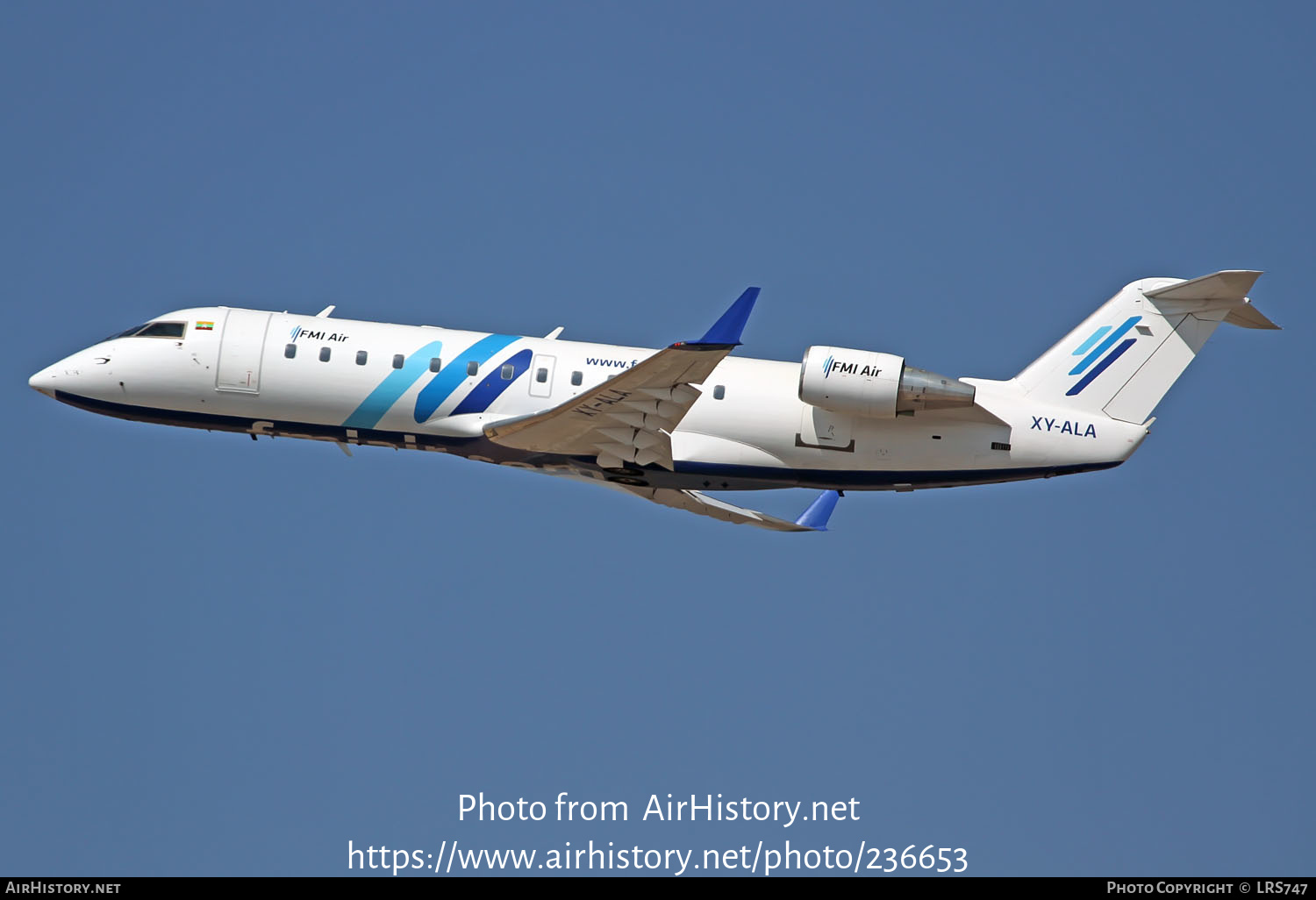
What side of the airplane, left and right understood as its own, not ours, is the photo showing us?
left
